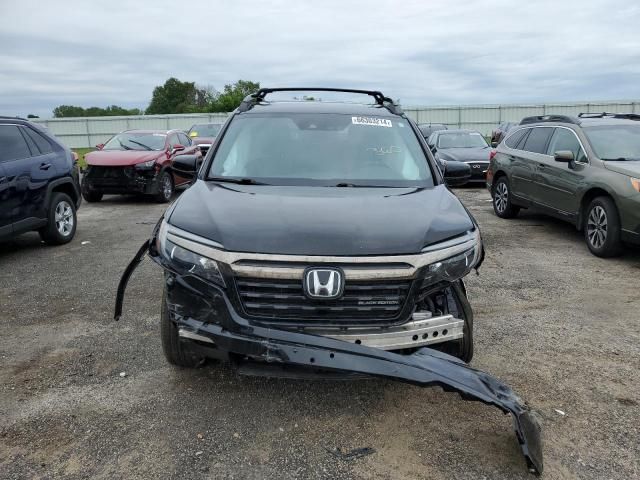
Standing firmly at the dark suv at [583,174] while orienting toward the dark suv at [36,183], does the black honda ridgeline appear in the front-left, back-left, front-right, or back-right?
front-left

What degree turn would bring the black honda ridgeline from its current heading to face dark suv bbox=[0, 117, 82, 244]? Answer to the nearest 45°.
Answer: approximately 135° to its right

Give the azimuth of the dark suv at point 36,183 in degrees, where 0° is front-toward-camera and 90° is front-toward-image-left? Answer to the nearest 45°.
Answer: approximately 45°

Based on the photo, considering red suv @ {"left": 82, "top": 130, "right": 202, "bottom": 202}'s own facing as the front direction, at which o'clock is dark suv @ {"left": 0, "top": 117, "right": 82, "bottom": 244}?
The dark suv is roughly at 11 o'clock from the red suv.

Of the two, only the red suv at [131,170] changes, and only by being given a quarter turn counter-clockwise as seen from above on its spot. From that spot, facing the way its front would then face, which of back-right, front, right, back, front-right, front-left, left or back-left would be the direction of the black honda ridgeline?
front-right

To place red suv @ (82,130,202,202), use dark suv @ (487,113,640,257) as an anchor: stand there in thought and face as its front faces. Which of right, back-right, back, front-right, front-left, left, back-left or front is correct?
back-right

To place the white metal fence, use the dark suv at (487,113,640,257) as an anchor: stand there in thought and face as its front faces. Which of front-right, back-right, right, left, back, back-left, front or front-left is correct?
back

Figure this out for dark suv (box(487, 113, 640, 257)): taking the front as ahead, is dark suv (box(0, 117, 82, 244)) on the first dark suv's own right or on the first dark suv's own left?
on the first dark suv's own right

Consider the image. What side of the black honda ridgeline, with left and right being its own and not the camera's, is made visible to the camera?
front

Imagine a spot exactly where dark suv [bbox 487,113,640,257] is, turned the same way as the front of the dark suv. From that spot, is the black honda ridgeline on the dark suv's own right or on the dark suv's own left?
on the dark suv's own right

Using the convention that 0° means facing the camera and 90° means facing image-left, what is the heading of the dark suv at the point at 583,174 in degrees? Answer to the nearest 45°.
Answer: approximately 315°

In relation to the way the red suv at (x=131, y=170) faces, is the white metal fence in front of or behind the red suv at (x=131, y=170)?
behind

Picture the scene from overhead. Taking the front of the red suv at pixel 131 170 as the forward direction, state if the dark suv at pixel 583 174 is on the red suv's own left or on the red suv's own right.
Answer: on the red suv's own left

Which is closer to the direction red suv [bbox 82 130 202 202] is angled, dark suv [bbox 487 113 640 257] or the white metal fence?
the dark suv
